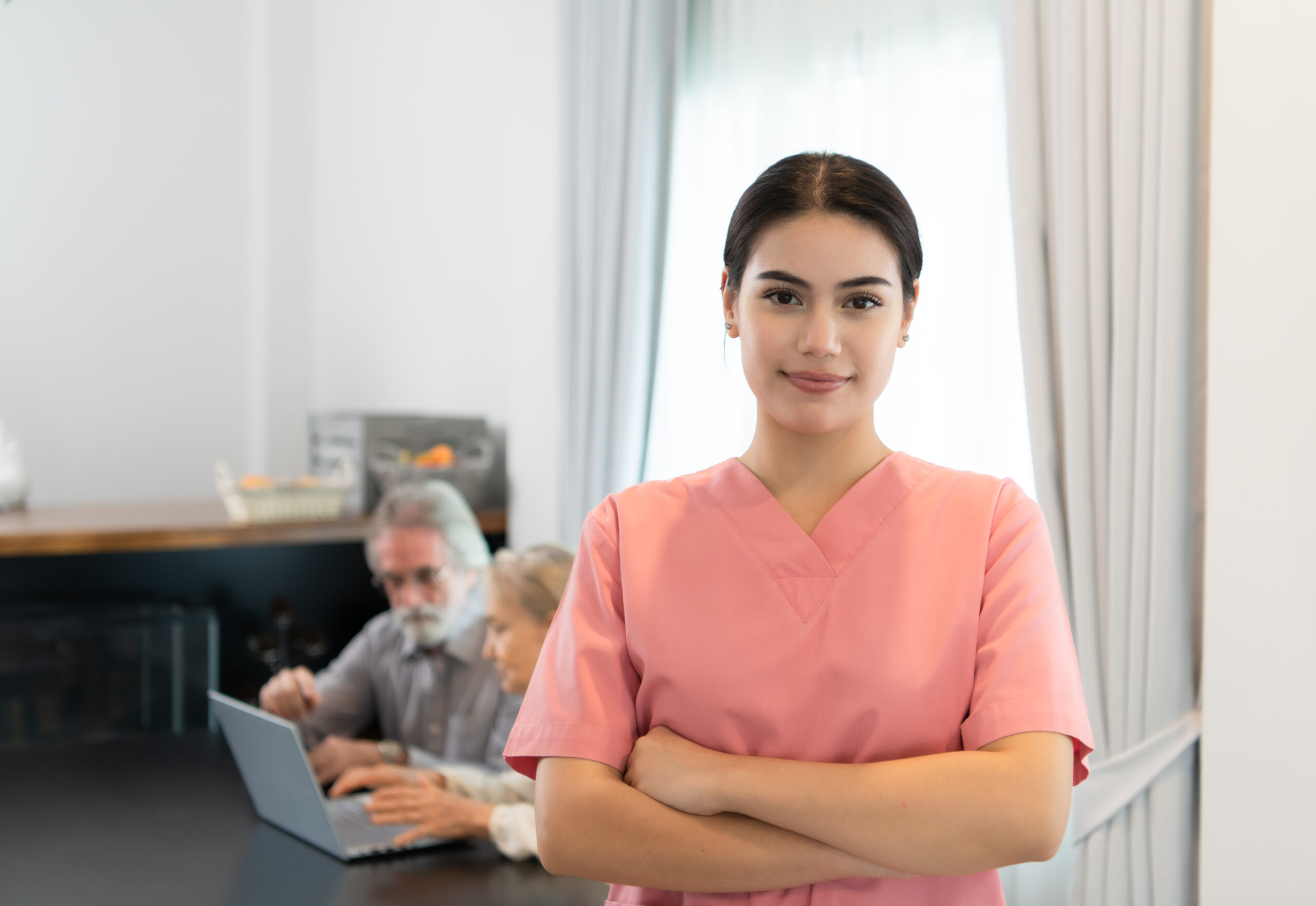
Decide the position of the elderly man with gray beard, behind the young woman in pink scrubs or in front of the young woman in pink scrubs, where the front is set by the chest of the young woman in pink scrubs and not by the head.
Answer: behind

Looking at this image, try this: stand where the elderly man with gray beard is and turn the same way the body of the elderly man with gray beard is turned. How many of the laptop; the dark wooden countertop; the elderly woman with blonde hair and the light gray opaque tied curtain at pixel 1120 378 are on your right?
1

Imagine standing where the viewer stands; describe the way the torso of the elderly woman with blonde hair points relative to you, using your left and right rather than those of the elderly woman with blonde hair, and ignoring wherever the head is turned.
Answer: facing to the left of the viewer

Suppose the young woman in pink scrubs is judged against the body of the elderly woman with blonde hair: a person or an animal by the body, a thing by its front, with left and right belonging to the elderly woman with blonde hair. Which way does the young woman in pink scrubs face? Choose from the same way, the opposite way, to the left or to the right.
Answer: to the left

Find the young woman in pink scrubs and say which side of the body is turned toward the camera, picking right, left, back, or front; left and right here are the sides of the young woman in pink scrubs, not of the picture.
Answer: front

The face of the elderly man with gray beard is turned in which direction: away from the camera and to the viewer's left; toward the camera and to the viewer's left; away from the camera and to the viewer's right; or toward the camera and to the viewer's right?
toward the camera and to the viewer's left

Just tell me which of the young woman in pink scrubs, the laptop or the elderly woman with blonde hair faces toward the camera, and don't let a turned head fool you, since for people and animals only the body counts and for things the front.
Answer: the young woman in pink scrubs

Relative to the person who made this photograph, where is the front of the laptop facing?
facing away from the viewer and to the right of the viewer

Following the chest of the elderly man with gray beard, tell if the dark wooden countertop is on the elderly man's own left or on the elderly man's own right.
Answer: on the elderly man's own right

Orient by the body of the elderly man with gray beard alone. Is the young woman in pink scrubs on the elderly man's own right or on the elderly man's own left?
on the elderly man's own left

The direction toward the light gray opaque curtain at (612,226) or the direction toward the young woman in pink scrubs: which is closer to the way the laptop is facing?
the light gray opaque curtain
